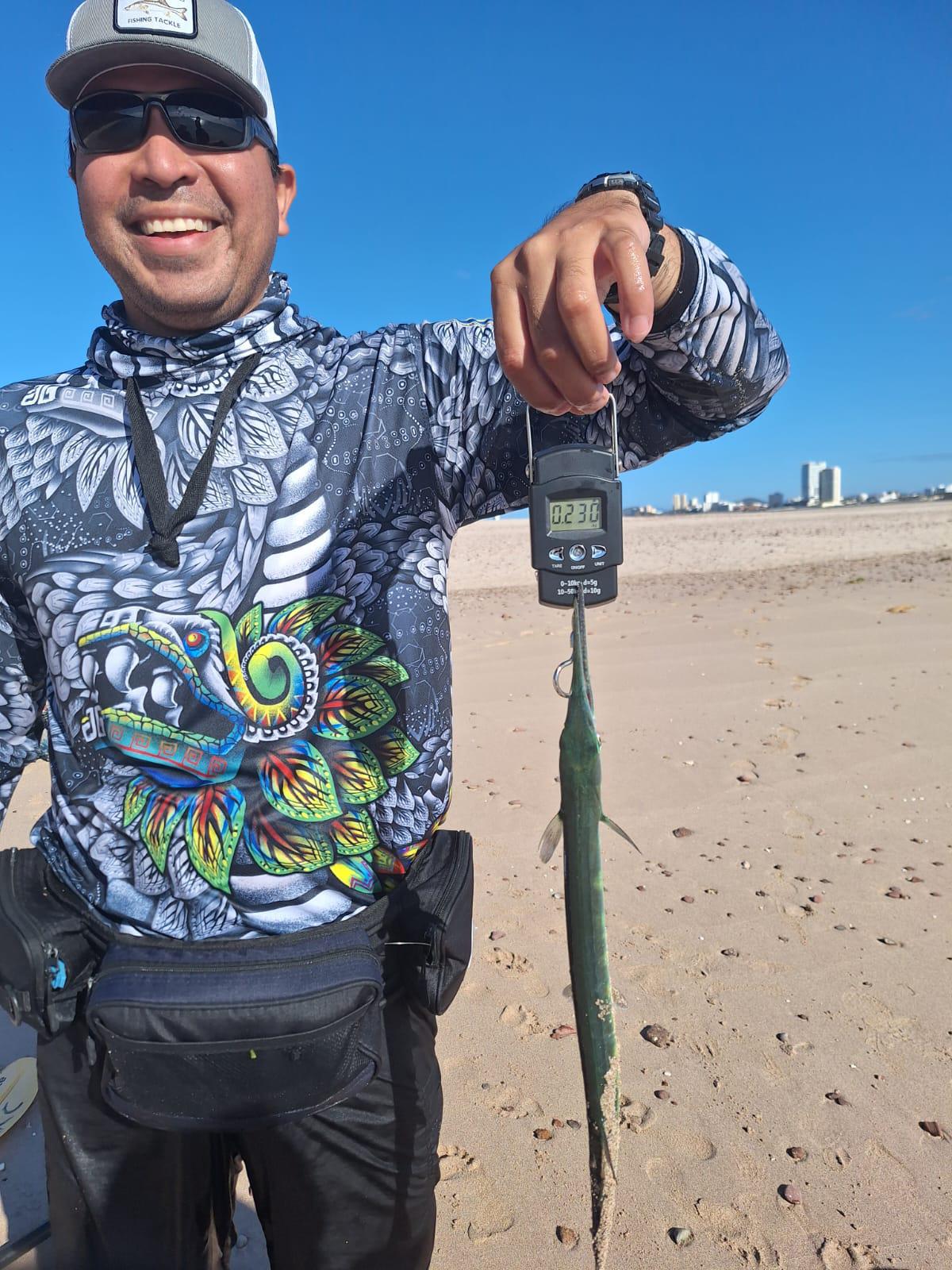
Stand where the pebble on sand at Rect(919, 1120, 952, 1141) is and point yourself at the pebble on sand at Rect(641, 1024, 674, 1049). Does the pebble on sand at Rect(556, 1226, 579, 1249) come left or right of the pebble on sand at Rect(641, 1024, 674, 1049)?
left

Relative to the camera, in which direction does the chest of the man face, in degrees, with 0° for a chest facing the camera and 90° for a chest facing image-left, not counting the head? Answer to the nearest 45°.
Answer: approximately 0°

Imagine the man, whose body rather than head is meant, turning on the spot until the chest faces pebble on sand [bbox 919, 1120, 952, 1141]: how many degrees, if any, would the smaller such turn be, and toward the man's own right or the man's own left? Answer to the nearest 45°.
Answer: approximately 90° to the man's own left
